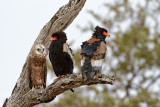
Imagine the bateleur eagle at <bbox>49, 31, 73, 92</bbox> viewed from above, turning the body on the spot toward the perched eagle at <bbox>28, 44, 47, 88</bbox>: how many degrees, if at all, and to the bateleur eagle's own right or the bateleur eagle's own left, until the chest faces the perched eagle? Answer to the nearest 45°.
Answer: approximately 90° to the bateleur eagle's own right

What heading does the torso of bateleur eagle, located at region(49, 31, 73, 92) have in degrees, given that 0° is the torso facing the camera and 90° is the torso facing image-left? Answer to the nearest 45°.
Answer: approximately 45°

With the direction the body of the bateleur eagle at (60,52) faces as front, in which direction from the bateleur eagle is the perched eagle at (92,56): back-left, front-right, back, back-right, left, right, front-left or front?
left

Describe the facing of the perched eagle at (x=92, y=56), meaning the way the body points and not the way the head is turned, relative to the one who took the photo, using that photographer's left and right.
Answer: facing away from the viewer and to the right of the viewer

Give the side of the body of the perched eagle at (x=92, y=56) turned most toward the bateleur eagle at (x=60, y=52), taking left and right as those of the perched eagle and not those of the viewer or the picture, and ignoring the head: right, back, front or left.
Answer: left

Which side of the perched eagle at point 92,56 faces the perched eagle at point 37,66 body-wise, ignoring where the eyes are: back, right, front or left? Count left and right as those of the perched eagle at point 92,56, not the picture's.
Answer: left

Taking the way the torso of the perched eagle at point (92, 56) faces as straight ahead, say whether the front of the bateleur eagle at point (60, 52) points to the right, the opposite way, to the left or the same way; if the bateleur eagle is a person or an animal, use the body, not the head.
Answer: the opposite way
